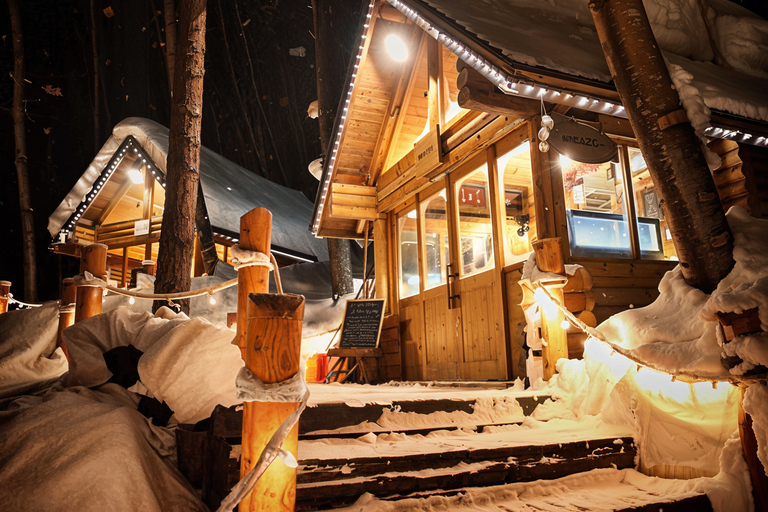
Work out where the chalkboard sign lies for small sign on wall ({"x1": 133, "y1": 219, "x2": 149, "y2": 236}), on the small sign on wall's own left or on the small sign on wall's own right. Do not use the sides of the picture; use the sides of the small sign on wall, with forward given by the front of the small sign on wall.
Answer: on the small sign on wall's own left

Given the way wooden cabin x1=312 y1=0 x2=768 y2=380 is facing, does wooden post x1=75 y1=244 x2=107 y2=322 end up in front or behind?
in front

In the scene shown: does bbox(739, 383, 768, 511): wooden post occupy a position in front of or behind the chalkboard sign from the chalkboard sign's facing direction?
in front

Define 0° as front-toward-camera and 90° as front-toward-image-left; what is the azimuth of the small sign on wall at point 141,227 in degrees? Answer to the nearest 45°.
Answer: approximately 45°

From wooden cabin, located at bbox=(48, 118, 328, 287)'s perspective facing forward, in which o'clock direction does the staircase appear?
The staircase is roughly at 10 o'clock from the wooden cabin.

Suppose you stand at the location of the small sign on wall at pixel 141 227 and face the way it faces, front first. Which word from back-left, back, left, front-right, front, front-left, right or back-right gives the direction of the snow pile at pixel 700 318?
front-left

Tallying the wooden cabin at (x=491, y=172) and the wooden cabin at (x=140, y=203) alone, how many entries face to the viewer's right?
0

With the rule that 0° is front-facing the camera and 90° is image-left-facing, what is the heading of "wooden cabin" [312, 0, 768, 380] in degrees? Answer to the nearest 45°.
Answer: approximately 45°

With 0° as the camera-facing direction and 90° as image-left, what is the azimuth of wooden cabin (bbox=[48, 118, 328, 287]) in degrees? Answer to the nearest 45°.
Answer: approximately 45°

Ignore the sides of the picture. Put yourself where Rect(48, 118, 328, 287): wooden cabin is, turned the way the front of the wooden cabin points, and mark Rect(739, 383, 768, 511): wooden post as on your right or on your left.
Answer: on your left

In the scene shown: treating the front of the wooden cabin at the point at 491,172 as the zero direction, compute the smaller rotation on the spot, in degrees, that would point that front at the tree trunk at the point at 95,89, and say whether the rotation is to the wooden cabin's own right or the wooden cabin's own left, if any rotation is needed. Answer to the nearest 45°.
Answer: approximately 90° to the wooden cabin's own right
